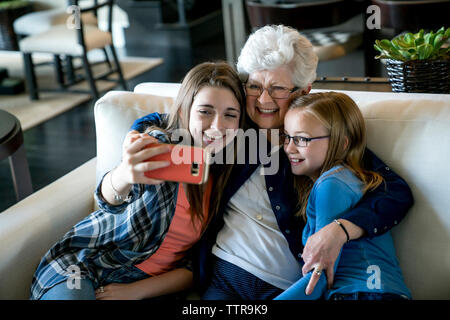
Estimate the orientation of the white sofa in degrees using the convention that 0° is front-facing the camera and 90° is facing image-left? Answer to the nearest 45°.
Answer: approximately 0°

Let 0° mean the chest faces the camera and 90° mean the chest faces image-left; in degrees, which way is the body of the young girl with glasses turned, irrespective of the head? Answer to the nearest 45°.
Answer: approximately 45°

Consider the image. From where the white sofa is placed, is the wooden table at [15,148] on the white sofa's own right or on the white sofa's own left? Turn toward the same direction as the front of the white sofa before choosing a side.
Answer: on the white sofa's own right

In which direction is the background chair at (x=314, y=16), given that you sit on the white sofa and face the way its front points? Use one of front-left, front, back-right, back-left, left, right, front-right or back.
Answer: back

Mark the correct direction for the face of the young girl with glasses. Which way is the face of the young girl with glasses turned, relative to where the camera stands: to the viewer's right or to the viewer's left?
to the viewer's left
